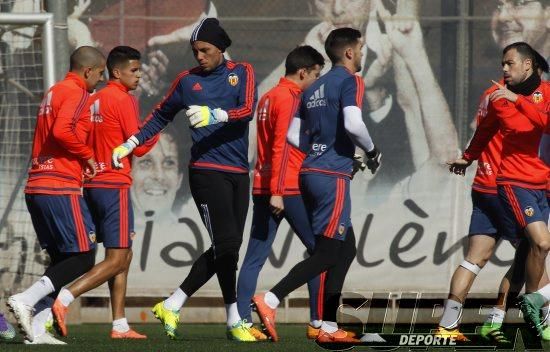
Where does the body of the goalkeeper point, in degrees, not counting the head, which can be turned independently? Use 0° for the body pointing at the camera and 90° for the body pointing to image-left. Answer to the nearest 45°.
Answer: approximately 0°
